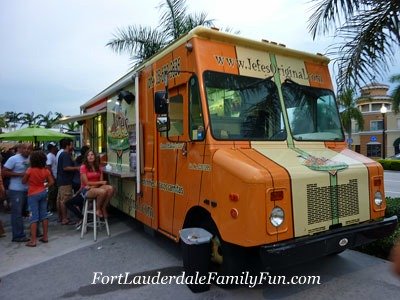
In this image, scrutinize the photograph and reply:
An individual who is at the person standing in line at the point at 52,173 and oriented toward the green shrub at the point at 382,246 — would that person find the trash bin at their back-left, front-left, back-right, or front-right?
front-right

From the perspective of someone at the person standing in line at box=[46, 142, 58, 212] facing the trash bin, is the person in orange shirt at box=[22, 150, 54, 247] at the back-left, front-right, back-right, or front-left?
front-right

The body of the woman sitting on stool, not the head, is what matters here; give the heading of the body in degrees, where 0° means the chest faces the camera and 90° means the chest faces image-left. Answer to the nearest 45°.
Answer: approximately 315°

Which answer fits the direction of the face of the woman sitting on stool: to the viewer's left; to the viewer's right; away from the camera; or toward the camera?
toward the camera

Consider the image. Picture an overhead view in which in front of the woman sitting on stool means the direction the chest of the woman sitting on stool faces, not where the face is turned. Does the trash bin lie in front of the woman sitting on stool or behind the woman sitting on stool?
in front

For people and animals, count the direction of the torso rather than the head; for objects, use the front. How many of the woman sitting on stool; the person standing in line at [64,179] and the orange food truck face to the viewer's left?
0

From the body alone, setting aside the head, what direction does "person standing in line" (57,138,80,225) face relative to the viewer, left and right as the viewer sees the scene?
facing to the right of the viewer

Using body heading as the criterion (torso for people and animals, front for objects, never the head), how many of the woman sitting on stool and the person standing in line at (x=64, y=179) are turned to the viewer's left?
0

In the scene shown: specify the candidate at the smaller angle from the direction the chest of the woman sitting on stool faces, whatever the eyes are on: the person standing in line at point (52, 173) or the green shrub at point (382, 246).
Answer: the green shrub
